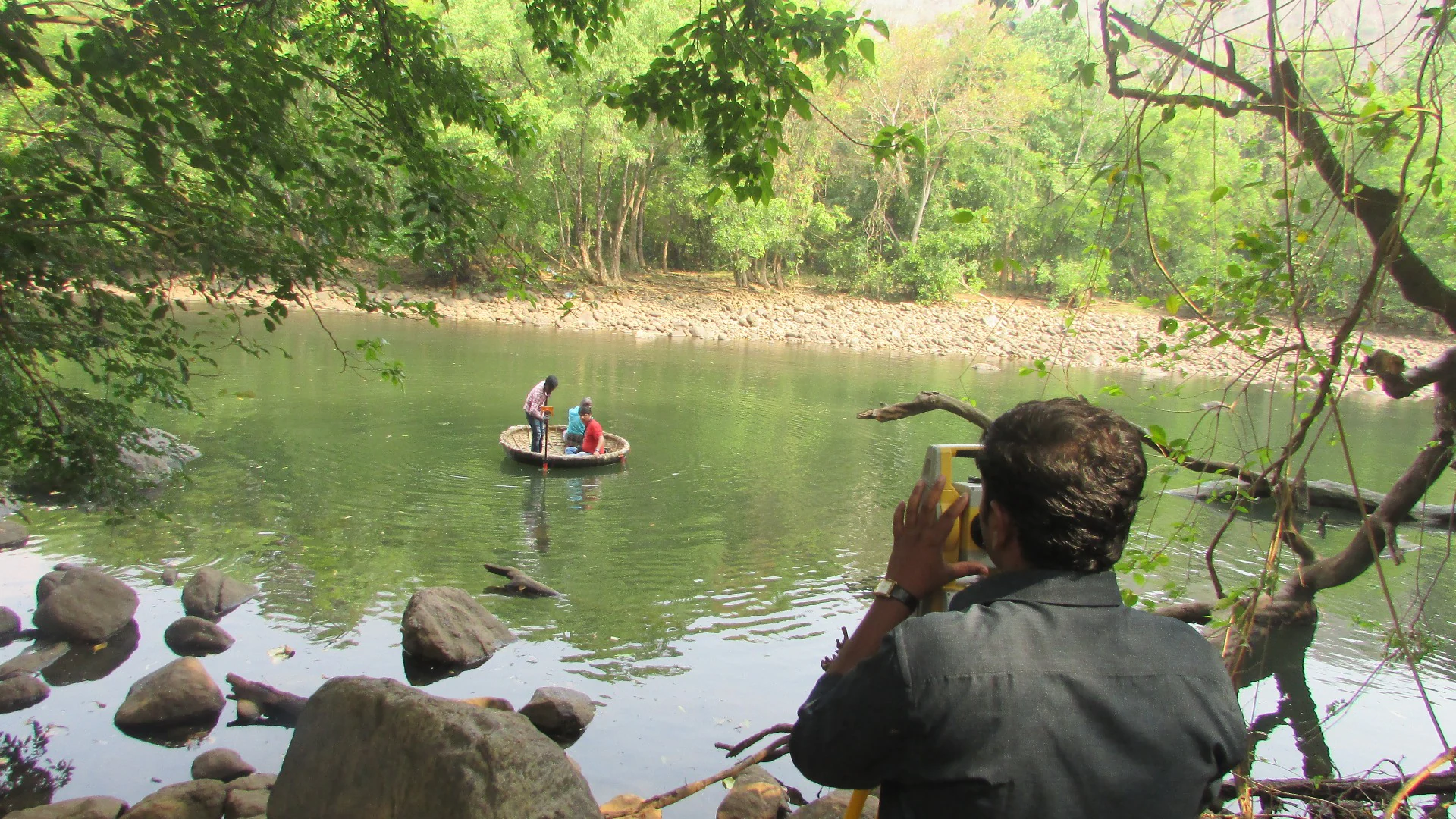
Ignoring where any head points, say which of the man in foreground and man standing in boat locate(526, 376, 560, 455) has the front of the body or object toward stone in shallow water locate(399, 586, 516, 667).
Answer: the man in foreground

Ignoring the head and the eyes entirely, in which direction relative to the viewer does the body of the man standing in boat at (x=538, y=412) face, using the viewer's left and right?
facing to the right of the viewer

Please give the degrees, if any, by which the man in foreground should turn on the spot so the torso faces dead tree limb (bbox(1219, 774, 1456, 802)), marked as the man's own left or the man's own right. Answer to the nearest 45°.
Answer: approximately 90° to the man's own right

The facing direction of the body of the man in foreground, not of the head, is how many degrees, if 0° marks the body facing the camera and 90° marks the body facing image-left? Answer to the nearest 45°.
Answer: approximately 135°

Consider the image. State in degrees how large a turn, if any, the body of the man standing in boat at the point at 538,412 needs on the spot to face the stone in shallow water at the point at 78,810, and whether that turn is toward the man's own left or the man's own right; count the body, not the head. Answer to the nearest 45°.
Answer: approximately 90° to the man's own right

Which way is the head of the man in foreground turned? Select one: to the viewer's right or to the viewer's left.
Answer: to the viewer's left
